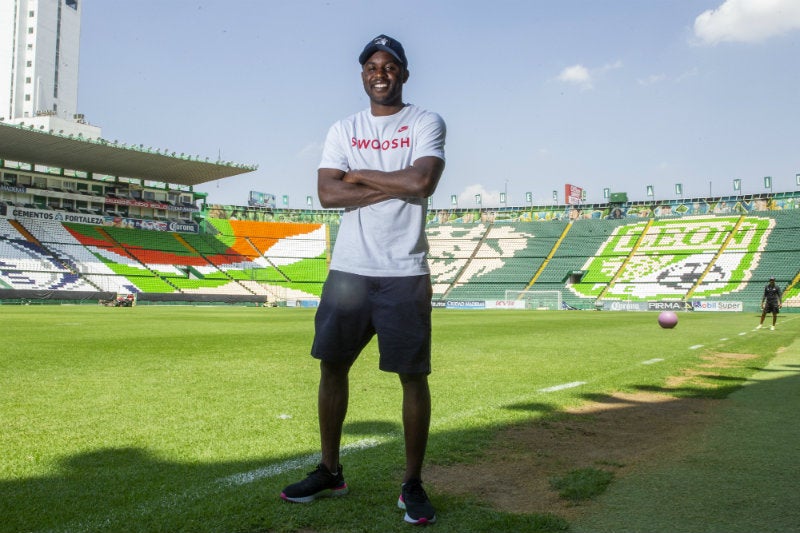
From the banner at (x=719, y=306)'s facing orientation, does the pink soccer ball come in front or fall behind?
in front

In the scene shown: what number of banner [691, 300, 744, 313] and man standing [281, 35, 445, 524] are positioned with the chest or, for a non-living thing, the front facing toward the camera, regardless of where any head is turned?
2

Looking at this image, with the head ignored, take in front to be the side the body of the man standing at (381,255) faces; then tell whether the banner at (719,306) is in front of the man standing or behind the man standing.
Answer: behind

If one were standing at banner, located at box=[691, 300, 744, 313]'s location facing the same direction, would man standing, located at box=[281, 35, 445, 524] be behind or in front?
in front

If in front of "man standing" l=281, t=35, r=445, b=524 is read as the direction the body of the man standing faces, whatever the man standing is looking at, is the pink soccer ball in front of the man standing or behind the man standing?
behind

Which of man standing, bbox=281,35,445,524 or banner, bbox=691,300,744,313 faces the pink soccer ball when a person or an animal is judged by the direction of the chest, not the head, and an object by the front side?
the banner

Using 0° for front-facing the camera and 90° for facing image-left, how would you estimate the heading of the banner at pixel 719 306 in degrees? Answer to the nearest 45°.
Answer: approximately 0°

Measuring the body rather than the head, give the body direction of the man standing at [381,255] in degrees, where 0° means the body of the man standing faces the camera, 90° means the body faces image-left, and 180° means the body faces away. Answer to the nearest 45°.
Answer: approximately 0°
